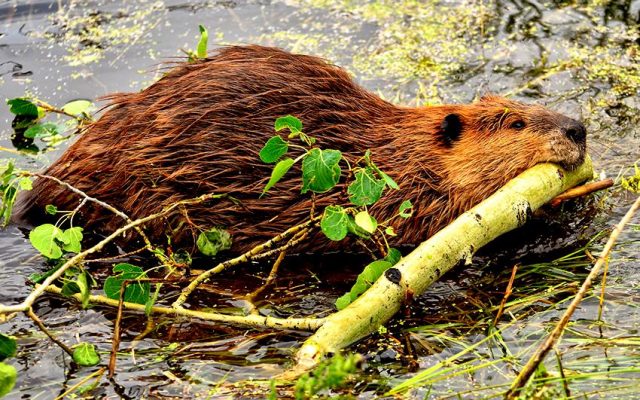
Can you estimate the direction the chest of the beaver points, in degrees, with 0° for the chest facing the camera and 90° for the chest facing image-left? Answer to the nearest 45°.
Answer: approximately 270°

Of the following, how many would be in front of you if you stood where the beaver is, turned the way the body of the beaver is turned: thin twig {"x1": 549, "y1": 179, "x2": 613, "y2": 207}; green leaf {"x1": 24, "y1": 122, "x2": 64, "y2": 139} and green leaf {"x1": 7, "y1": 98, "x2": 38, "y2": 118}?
1

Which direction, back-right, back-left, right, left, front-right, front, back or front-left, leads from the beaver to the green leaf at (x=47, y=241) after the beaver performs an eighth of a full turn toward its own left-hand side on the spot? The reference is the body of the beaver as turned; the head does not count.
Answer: back

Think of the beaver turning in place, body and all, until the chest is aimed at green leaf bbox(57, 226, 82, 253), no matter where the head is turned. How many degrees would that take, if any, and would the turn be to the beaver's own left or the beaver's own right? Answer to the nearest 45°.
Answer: approximately 135° to the beaver's own right

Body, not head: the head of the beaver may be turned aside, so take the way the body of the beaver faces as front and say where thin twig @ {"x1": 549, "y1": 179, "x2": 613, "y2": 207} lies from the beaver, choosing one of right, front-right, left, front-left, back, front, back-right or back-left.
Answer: front

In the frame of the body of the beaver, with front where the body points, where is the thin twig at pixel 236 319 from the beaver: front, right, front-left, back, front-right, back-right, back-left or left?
right

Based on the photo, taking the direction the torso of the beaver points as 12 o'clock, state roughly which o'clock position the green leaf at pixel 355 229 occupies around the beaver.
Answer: The green leaf is roughly at 2 o'clock from the beaver.

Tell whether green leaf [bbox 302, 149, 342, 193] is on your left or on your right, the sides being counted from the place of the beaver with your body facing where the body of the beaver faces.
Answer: on your right

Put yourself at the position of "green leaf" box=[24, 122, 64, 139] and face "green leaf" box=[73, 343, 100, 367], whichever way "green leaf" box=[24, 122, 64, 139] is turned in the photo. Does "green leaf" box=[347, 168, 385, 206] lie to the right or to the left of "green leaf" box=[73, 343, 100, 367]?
left

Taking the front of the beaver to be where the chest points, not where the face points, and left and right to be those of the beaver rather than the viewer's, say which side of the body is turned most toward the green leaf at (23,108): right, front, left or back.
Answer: back

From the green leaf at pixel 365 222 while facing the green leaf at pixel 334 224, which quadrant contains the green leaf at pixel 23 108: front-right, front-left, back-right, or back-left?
front-right

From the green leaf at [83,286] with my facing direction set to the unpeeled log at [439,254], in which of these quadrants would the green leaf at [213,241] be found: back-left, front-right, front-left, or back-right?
front-left

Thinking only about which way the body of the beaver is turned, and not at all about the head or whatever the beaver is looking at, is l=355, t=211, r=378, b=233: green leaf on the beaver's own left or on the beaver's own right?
on the beaver's own right
